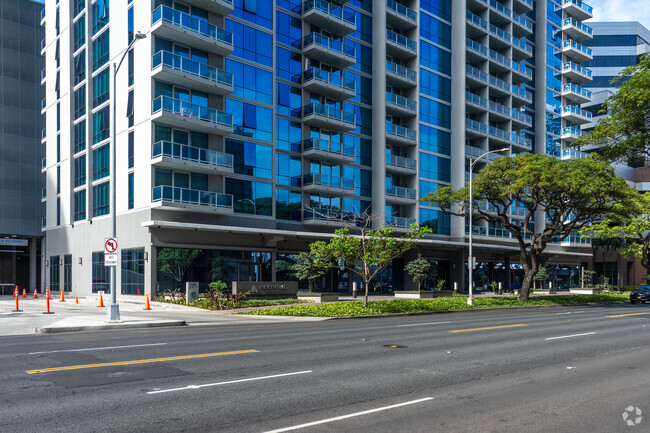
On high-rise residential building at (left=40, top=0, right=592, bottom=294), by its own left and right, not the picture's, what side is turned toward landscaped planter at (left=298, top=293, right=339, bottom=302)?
front

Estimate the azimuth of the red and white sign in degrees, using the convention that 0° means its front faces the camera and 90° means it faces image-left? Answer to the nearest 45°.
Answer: approximately 0°

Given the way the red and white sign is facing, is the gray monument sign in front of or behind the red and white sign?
behind

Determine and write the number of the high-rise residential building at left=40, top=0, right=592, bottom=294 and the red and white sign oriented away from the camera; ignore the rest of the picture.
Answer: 0
